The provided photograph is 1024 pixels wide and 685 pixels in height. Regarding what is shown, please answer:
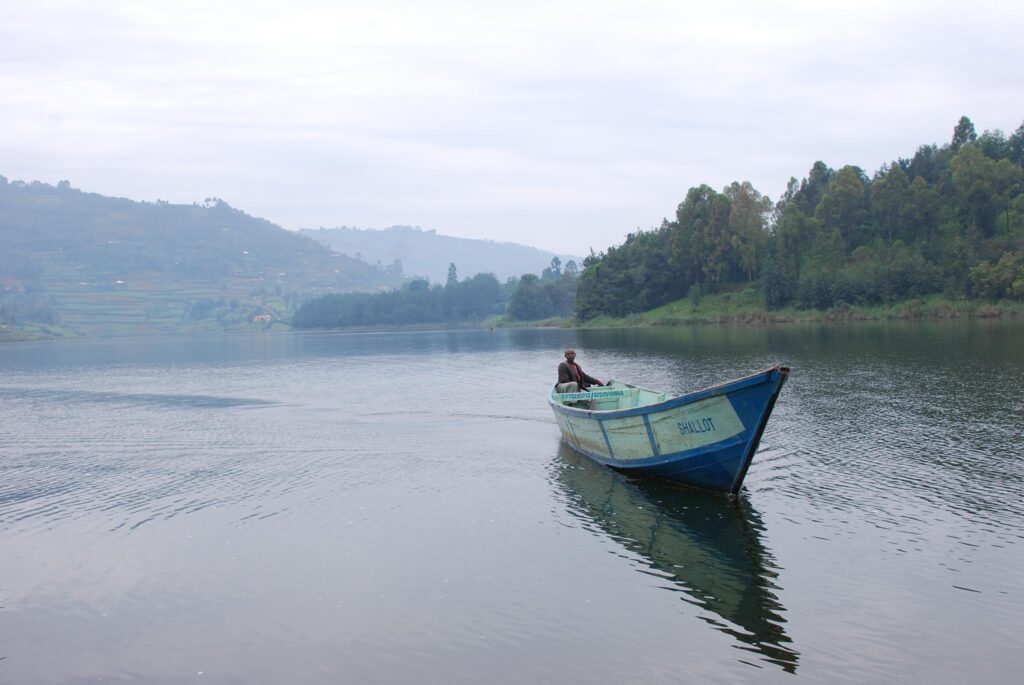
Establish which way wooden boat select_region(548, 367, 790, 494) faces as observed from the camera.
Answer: facing the viewer and to the right of the viewer

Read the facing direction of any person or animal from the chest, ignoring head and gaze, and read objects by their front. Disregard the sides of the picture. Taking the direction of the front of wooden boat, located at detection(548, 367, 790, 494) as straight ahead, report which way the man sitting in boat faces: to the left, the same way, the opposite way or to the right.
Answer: the same way

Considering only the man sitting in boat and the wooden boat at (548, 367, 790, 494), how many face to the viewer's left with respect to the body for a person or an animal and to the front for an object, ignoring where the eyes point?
0

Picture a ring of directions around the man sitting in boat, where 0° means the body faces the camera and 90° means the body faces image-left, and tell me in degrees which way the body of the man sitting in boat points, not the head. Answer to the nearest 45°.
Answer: approximately 315°
